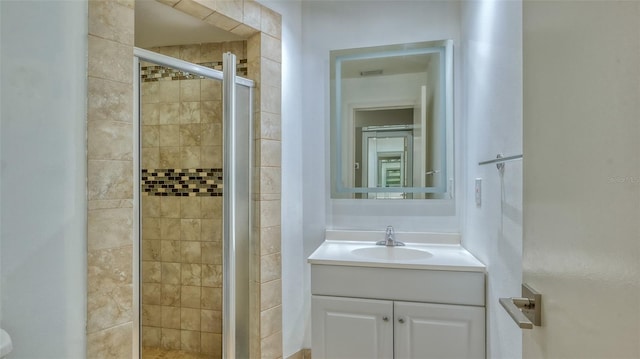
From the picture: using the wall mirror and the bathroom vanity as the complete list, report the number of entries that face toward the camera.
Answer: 2

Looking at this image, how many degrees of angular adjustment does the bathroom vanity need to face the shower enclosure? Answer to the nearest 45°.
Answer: approximately 90° to its right

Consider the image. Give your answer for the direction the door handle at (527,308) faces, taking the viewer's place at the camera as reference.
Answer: facing the viewer and to the left of the viewer

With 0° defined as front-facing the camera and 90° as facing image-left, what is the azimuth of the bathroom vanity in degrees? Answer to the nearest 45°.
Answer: approximately 0°

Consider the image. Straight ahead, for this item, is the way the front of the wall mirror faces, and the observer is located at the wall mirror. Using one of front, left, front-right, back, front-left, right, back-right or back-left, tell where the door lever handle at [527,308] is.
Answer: front

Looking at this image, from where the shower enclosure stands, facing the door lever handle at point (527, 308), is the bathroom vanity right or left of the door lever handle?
left

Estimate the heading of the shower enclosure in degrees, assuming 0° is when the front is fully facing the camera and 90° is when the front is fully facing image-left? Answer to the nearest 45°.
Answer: approximately 315°

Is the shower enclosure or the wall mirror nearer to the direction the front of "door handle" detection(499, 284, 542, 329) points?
the shower enclosure

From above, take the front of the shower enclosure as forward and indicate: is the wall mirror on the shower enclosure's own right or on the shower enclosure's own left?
on the shower enclosure's own left

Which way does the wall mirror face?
toward the camera

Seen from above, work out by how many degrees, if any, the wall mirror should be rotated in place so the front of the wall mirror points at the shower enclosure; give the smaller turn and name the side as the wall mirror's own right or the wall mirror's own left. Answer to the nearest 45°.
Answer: approximately 45° to the wall mirror's own right
